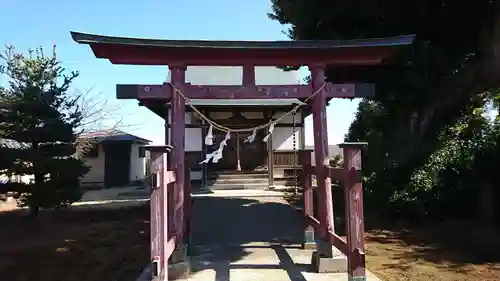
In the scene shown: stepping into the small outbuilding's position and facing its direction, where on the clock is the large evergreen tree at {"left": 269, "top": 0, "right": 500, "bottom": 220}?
The large evergreen tree is roughly at 11 o'clock from the small outbuilding.

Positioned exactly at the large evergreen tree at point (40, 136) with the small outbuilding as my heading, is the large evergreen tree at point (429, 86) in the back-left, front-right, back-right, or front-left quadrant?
back-right

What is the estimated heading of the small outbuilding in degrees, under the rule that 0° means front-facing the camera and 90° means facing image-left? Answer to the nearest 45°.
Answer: approximately 0°

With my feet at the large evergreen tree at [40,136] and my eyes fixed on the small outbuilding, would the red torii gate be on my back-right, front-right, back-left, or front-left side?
back-right

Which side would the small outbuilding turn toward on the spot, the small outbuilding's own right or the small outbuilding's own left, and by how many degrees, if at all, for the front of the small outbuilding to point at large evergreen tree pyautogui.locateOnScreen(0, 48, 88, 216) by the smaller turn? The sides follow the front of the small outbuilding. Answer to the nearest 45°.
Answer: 0° — it already faces it

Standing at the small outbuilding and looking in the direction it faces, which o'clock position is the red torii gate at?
The red torii gate is roughly at 12 o'clock from the small outbuilding.
